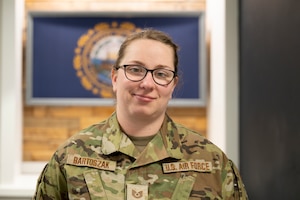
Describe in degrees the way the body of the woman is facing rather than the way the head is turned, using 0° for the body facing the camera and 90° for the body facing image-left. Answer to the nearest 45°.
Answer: approximately 0°
